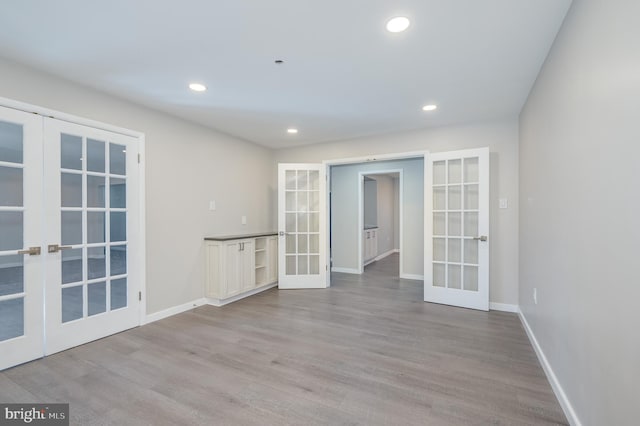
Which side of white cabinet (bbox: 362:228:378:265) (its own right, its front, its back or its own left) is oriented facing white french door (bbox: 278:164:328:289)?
right

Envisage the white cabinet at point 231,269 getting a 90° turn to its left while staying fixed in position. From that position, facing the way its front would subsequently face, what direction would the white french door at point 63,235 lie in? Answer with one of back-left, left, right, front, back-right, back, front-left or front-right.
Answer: back

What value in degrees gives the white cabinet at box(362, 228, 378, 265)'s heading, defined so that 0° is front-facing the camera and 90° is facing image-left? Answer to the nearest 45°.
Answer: approximately 315°

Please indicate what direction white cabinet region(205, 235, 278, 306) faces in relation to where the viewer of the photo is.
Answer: facing the viewer and to the right of the viewer

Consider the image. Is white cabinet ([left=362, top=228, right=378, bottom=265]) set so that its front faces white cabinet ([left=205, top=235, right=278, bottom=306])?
no

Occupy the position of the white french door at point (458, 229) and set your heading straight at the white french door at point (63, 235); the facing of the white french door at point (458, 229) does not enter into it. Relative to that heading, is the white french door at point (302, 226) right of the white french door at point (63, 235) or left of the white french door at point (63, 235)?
right

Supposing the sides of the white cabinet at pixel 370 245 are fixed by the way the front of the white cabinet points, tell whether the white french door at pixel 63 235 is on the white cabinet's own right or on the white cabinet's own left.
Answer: on the white cabinet's own right

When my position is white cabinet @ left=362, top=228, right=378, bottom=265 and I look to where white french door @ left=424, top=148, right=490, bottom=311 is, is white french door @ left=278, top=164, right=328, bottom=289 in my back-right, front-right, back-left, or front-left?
front-right

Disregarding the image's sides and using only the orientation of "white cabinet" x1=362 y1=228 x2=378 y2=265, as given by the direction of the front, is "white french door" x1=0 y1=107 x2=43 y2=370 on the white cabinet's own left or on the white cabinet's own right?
on the white cabinet's own right

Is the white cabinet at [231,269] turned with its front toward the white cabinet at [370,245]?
no

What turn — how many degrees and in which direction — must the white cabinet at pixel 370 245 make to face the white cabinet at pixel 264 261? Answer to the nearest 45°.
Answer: approximately 90° to its right

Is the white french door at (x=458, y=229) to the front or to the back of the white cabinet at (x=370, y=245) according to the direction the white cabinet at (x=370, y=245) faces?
to the front

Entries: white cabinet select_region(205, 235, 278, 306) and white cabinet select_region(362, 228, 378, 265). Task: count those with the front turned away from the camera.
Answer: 0

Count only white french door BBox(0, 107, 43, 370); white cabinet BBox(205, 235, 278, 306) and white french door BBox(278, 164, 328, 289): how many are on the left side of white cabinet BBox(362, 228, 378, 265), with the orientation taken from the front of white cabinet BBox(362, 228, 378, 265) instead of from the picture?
0

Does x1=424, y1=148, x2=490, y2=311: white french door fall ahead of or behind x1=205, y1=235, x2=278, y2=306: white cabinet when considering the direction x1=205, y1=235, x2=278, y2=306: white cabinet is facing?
ahead

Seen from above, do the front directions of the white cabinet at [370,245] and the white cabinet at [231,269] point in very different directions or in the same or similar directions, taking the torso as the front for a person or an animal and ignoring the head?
same or similar directions
